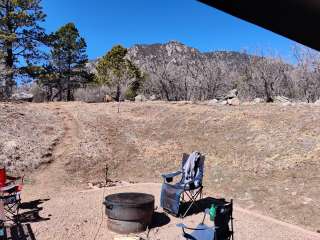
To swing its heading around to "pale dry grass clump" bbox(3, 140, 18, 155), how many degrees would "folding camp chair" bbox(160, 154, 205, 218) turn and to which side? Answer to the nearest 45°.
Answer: approximately 90° to its right

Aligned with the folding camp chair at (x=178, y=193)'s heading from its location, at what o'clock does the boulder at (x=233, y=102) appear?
The boulder is roughly at 5 o'clock from the folding camp chair.

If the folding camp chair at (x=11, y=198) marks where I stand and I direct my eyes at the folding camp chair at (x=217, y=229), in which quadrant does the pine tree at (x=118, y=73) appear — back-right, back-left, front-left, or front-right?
back-left

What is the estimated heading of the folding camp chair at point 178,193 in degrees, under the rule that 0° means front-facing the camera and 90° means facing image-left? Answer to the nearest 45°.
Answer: approximately 45°

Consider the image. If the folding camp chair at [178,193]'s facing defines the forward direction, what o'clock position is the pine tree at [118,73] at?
The pine tree is roughly at 4 o'clock from the folding camp chair.

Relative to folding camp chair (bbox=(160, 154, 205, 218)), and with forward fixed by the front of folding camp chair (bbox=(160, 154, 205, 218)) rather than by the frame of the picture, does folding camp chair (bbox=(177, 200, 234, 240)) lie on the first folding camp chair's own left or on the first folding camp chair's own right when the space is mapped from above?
on the first folding camp chair's own left

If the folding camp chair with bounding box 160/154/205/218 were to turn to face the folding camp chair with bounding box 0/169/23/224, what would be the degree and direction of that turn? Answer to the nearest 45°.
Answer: approximately 45° to its right

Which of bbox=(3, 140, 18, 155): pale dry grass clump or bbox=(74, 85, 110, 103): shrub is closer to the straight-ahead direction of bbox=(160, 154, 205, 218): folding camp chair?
the pale dry grass clump

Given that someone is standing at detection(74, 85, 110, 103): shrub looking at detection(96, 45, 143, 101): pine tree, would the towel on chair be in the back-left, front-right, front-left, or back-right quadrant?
back-right

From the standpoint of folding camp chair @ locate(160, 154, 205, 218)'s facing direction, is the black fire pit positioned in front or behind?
in front
